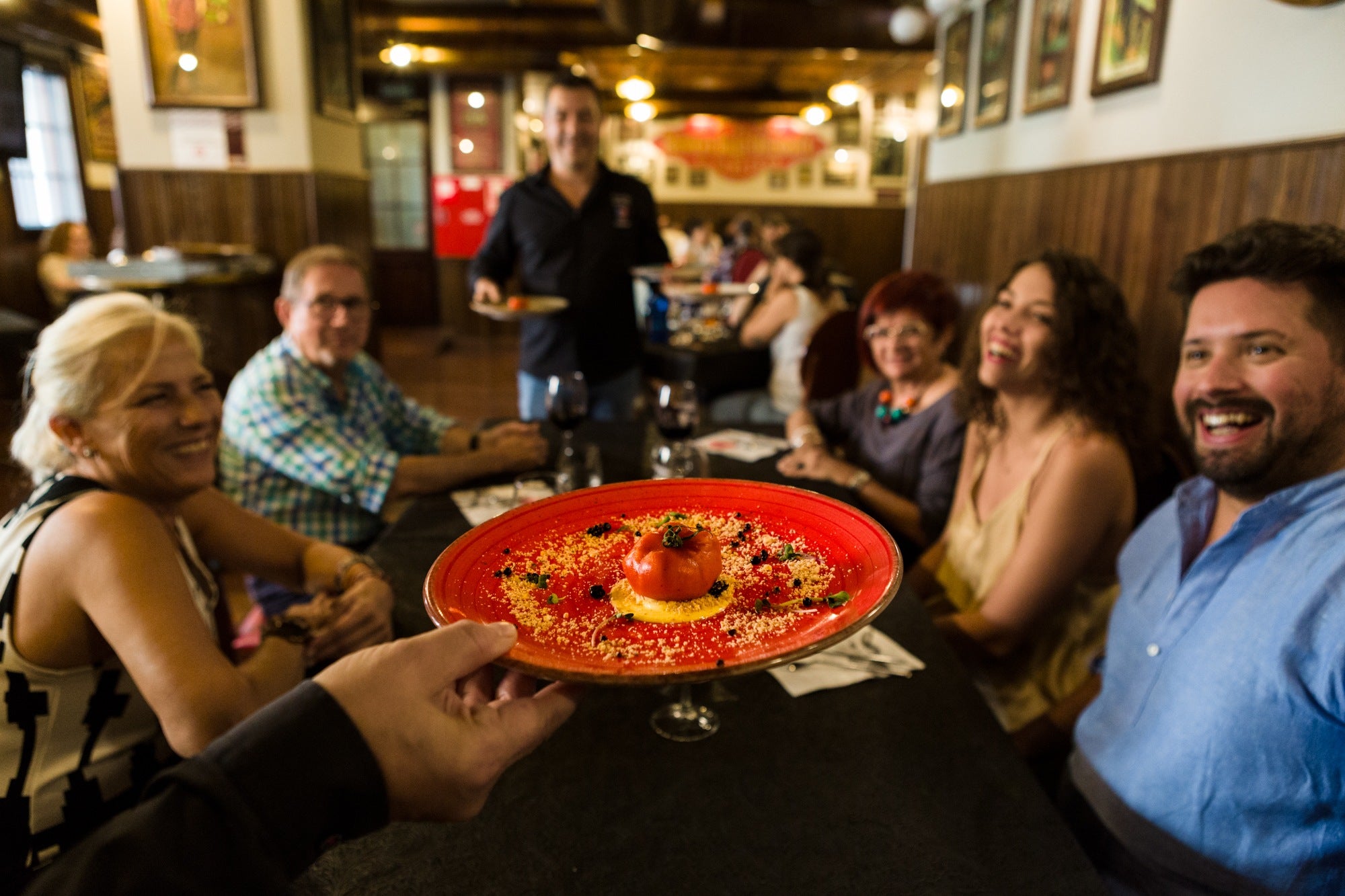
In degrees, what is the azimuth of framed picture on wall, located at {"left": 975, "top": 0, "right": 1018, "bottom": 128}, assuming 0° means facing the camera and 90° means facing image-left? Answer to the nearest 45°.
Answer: approximately 45°

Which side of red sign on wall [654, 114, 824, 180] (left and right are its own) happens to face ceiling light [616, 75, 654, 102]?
front

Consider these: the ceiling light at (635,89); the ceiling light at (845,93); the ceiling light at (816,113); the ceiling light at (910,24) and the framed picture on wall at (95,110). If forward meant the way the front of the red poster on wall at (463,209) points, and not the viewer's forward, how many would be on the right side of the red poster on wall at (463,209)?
1

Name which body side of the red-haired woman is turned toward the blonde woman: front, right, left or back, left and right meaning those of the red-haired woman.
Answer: front

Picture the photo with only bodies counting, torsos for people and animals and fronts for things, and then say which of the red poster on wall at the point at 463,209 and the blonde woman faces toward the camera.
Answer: the red poster on wall

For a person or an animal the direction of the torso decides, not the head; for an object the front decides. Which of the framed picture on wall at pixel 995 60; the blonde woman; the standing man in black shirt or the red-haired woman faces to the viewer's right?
the blonde woman

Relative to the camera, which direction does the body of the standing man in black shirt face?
toward the camera

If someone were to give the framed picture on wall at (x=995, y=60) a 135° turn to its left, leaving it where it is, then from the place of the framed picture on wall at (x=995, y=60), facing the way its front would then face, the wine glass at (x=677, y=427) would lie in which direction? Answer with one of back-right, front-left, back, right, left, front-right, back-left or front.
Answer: right

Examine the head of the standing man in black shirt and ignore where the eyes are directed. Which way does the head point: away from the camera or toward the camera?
toward the camera

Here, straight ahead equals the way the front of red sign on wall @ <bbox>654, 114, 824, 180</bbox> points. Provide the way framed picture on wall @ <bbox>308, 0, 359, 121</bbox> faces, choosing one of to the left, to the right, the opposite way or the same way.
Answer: to the left

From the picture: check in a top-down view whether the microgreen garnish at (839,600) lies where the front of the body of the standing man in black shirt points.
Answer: yes

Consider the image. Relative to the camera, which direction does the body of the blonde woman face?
to the viewer's right

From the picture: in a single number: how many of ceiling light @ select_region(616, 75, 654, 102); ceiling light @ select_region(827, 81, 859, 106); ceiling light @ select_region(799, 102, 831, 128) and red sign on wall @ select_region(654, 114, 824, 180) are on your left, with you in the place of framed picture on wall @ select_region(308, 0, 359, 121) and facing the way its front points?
4

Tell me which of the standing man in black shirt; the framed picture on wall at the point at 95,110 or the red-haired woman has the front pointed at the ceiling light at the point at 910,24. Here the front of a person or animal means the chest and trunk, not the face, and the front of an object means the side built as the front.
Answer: the framed picture on wall

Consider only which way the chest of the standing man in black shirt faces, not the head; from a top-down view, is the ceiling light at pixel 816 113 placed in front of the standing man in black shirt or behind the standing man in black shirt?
behind

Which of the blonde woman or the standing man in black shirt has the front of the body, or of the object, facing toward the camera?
the standing man in black shirt

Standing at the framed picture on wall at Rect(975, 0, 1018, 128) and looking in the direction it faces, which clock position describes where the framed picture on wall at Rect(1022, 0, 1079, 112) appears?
the framed picture on wall at Rect(1022, 0, 1079, 112) is roughly at 10 o'clock from the framed picture on wall at Rect(975, 0, 1018, 128).

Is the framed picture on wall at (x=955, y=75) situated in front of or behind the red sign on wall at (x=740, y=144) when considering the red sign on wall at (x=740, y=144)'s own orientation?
in front

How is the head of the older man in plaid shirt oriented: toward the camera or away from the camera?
toward the camera
